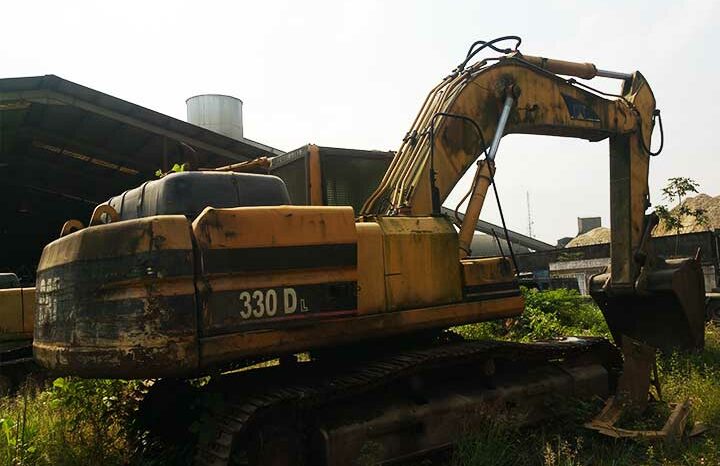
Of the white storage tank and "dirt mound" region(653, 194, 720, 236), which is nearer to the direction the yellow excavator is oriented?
the dirt mound

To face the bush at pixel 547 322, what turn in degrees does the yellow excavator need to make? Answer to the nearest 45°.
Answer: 0° — it already faces it

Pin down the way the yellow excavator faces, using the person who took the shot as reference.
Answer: facing away from the viewer and to the right of the viewer

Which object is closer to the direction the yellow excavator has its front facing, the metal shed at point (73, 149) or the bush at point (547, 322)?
the bush

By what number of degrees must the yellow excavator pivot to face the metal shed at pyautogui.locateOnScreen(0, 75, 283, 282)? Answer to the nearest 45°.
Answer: approximately 90° to its left

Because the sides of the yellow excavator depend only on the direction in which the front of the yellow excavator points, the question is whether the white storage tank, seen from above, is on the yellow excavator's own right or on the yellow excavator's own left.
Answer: on the yellow excavator's own left
